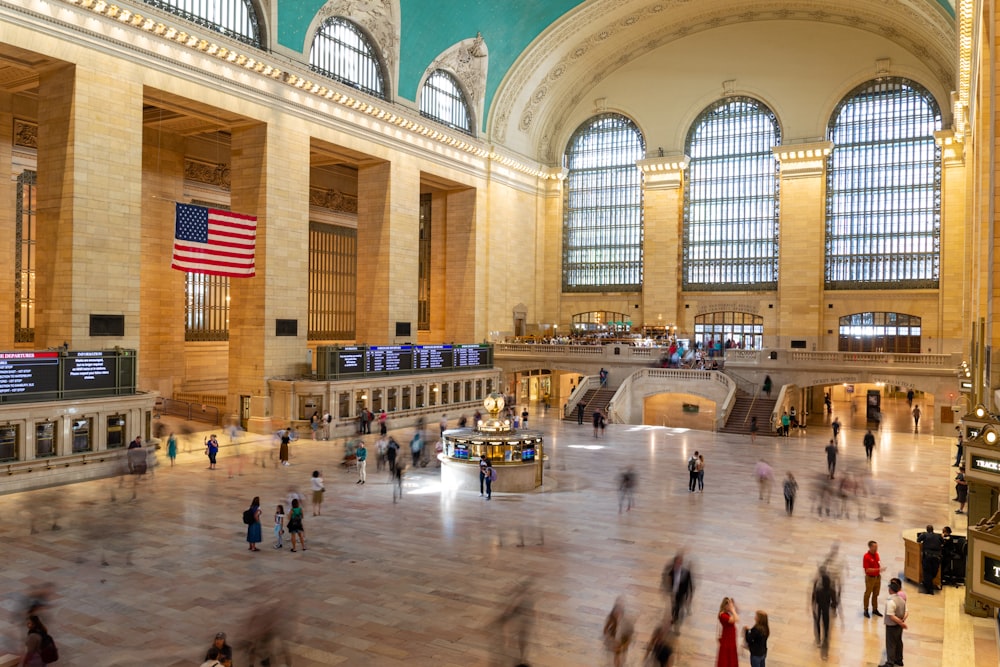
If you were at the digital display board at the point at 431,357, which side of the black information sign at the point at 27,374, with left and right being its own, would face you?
left

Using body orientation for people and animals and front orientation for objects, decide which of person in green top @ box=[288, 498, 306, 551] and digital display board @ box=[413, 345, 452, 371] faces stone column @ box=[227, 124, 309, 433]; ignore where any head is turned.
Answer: the person in green top

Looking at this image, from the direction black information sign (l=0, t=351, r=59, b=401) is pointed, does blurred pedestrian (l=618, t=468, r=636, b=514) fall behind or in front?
in front

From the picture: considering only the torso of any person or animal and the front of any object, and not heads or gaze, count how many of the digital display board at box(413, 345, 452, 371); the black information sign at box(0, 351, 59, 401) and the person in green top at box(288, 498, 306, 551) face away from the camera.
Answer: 1

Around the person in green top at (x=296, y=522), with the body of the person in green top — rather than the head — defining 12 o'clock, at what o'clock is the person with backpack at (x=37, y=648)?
The person with backpack is roughly at 7 o'clock from the person in green top.

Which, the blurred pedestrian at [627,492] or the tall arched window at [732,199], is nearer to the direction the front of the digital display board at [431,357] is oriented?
the blurred pedestrian

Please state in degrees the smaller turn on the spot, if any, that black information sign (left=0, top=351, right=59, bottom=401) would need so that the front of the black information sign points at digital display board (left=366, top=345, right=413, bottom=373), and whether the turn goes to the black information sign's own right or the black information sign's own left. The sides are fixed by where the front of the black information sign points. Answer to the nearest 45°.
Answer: approximately 90° to the black information sign's own left

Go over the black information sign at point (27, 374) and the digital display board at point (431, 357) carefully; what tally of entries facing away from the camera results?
0

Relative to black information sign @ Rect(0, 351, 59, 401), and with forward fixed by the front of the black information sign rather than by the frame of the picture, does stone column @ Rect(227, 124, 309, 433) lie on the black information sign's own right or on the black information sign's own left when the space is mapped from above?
on the black information sign's own left

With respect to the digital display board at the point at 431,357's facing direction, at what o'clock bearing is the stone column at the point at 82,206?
The stone column is roughly at 3 o'clock from the digital display board.

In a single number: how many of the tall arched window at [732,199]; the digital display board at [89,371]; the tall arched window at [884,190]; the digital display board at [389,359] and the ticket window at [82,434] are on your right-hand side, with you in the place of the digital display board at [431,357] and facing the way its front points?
3

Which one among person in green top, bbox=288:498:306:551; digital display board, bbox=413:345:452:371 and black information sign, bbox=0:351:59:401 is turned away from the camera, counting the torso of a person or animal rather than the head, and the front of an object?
the person in green top

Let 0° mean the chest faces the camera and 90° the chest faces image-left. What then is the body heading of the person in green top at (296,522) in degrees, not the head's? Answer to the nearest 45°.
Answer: approximately 180°

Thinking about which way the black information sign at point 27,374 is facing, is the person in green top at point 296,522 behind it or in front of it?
in front

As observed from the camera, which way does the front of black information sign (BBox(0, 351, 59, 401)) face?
facing the viewer and to the right of the viewer

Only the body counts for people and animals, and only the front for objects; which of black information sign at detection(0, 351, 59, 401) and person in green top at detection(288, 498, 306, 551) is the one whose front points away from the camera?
the person in green top

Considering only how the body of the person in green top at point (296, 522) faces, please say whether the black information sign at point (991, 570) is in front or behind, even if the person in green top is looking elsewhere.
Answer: behind

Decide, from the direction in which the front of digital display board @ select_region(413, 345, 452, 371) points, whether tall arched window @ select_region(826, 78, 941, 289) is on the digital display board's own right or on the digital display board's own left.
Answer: on the digital display board's own left
